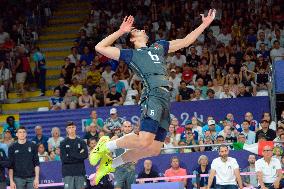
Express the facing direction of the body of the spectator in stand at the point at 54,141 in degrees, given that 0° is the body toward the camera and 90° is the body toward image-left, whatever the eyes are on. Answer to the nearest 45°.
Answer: approximately 0°

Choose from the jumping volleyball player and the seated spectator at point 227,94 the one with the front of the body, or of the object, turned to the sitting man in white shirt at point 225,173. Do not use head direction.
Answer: the seated spectator

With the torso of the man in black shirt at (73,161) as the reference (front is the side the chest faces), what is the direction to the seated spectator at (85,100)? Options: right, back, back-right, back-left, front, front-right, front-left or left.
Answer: back

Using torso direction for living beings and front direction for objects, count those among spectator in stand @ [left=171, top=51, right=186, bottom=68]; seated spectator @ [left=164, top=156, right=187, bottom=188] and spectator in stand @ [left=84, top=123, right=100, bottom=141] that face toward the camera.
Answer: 3

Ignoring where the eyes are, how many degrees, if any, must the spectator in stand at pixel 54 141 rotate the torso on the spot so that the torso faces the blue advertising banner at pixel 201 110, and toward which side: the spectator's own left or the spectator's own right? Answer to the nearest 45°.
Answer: approximately 90° to the spectator's own left

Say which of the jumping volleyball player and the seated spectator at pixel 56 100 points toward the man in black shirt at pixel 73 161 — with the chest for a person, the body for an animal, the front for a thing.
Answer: the seated spectator

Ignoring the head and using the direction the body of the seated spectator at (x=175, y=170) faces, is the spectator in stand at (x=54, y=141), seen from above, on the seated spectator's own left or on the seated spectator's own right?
on the seated spectator's own right

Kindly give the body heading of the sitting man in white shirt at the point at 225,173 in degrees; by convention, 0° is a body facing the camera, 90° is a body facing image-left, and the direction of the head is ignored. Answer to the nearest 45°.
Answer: approximately 0°

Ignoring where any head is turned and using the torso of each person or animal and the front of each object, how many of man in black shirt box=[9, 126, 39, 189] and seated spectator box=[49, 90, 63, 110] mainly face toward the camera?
2

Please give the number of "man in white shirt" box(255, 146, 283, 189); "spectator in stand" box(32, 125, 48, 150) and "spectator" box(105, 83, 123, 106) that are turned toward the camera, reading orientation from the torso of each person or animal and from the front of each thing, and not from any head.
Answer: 3
